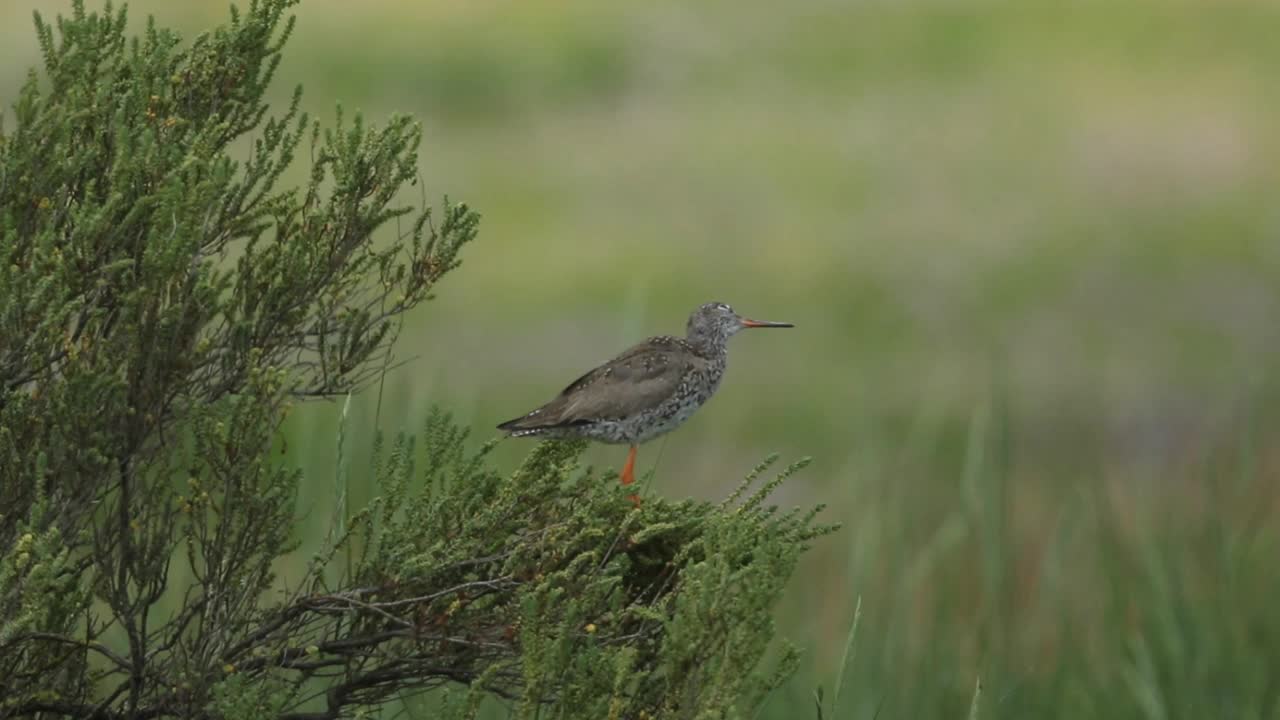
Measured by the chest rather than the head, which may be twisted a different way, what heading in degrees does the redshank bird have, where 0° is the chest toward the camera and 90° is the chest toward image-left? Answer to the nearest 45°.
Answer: approximately 270°
